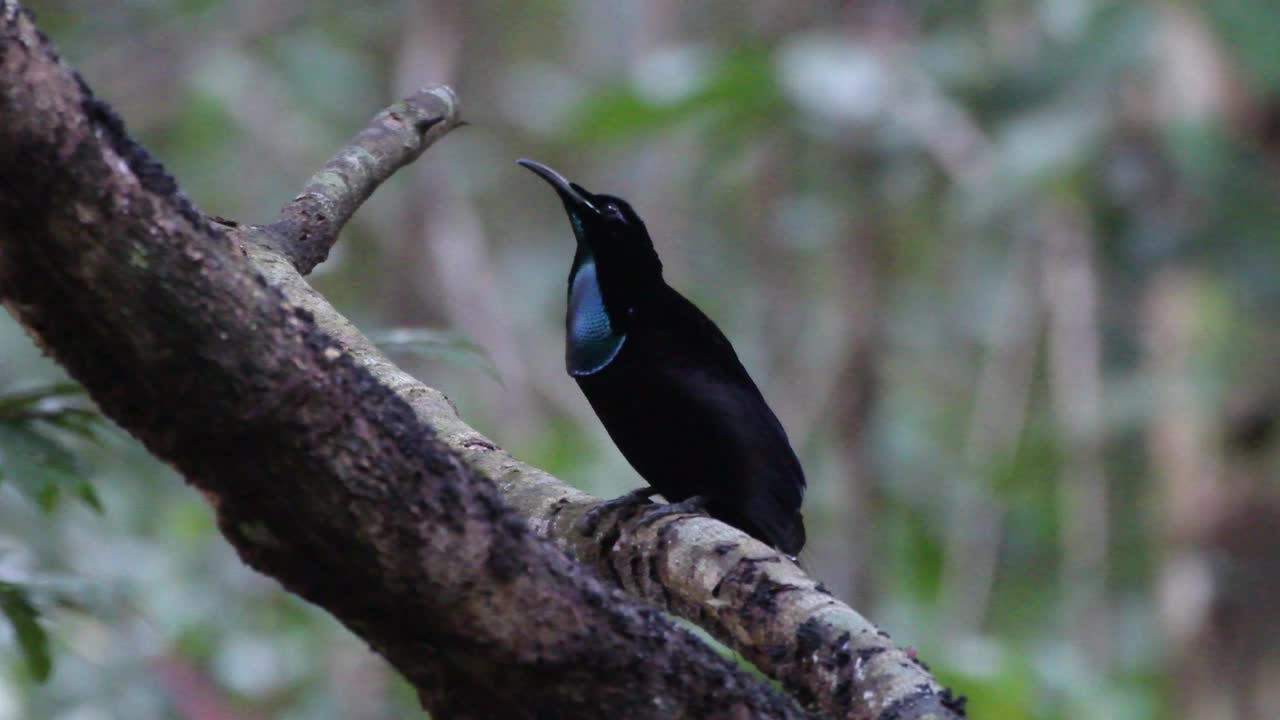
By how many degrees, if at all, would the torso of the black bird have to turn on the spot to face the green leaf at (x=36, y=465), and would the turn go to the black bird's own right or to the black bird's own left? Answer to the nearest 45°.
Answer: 0° — it already faces it

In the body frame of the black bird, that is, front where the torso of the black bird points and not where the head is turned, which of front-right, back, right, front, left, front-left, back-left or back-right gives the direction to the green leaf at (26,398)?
front

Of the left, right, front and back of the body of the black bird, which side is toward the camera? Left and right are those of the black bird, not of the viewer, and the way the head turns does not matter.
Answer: left
